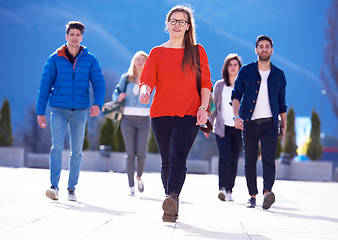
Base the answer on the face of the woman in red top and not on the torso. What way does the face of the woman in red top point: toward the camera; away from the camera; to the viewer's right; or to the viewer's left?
toward the camera

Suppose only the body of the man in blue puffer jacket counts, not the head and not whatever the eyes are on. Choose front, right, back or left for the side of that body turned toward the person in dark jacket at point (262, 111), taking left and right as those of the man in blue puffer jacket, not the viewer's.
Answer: left

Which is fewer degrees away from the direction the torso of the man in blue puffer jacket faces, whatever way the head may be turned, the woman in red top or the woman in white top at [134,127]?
the woman in red top

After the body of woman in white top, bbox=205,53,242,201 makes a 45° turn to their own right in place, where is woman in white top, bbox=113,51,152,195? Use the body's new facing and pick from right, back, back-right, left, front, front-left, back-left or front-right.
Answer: front-right

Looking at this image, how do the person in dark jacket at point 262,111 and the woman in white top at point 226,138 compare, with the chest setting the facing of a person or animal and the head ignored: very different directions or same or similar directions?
same or similar directions

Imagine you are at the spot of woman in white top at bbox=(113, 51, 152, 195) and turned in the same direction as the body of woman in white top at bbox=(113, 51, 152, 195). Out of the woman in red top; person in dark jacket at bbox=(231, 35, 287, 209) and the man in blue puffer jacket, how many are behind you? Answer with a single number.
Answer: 0

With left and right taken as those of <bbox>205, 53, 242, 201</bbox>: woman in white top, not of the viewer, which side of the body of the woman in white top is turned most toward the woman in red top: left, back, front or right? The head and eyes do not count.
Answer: front

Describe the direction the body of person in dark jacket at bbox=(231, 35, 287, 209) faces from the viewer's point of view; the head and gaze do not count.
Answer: toward the camera

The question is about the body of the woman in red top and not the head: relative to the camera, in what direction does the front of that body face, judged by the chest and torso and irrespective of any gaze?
toward the camera

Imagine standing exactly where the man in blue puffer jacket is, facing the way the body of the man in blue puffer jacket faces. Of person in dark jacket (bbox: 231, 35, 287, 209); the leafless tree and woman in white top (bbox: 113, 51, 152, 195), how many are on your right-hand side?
0

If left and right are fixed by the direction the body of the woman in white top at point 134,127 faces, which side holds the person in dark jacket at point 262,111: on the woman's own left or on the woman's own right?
on the woman's own left

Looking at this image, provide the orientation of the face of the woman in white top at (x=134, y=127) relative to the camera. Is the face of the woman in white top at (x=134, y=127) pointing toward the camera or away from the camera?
toward the camera

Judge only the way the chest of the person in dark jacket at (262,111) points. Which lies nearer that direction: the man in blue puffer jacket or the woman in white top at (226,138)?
the man in blue puffer jacket

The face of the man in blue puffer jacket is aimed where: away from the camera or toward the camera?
toward the camera

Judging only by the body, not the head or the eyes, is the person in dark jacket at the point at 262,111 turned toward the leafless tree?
no

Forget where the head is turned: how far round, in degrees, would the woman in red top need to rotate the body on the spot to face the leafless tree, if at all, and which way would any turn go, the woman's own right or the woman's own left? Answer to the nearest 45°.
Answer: approximately 180°
